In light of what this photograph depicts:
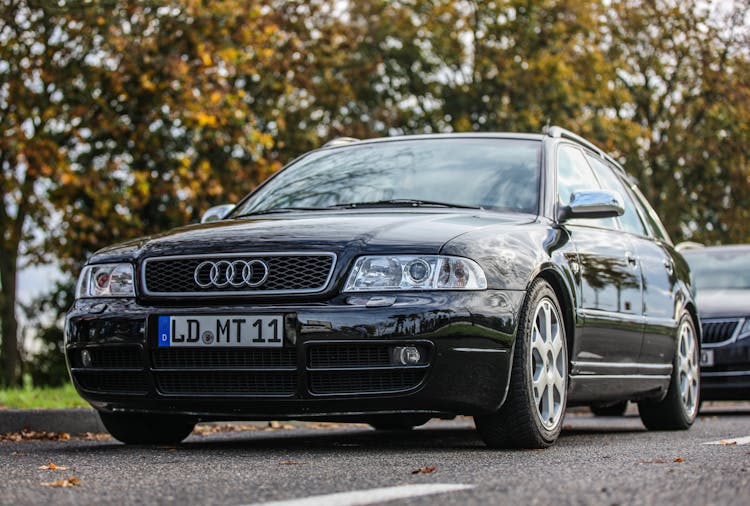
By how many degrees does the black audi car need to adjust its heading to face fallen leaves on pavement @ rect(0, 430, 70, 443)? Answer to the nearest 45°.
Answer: approximately 90° to its right

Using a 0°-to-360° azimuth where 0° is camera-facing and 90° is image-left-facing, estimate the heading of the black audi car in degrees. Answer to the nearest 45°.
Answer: approximately 45°

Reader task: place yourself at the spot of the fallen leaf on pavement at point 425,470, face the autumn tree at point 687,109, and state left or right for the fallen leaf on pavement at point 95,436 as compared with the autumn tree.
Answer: left

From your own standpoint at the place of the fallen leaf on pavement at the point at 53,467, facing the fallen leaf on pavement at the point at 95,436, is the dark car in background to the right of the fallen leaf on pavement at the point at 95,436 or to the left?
right

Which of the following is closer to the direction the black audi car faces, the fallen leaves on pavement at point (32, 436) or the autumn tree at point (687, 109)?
the fallen leaves on pavement

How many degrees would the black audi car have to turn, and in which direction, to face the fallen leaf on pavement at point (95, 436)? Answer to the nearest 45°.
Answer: approximately 90° to its right

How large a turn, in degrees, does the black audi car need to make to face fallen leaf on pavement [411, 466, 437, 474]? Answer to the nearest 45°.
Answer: approximately 45° to its left

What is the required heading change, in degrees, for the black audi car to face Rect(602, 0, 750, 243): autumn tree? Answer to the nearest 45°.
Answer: approximately 135° to its right
